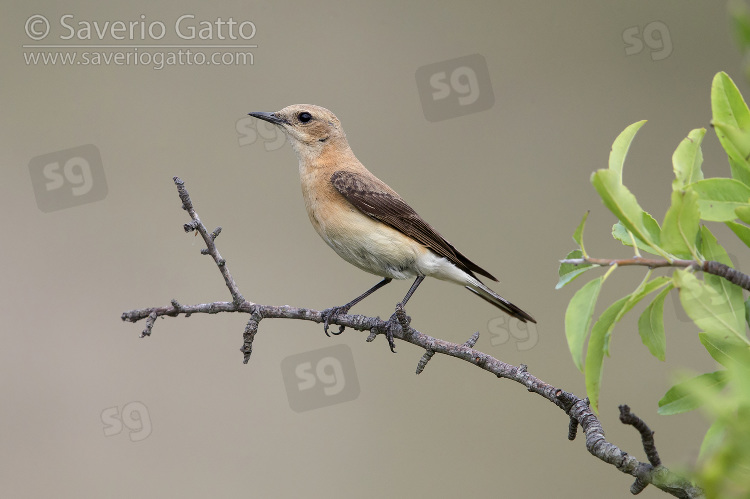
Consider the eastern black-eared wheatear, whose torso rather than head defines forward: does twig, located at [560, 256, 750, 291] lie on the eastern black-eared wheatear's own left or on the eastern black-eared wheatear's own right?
on the eastern black-eared wheatear's own left

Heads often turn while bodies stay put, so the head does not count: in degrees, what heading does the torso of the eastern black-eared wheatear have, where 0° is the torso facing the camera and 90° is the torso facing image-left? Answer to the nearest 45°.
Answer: approximately 90°
